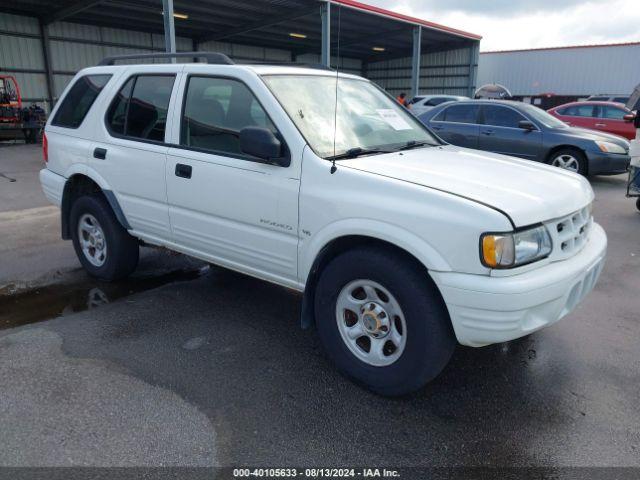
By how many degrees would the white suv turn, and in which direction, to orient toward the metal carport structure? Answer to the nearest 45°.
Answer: approximately 135° to its left

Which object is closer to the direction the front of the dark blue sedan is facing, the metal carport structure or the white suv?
the white suv

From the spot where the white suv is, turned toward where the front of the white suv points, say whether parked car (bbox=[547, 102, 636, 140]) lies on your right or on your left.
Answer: on your left

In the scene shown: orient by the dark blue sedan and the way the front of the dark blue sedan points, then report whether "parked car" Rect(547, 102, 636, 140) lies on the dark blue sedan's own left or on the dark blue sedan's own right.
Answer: on the dark blue sedan's own left

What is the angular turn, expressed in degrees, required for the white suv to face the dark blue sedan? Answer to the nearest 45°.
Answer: approximately 90° to its left

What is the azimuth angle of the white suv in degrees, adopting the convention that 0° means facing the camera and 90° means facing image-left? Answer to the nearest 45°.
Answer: approximately 315°

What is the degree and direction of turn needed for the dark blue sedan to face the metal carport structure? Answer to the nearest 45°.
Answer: approximately 180°

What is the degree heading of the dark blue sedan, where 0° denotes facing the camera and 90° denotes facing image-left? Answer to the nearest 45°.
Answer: approximately 315°
